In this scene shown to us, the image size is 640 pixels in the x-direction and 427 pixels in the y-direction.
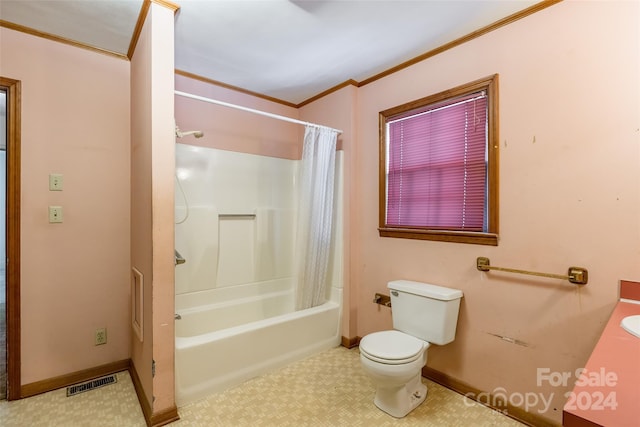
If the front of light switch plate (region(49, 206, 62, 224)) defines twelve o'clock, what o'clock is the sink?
The sink is roughly at 11 o'clock from the light switch plate.

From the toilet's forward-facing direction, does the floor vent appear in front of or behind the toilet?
in front

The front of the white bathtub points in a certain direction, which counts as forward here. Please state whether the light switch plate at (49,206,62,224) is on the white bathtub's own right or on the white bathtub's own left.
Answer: on the white bathtub's own right

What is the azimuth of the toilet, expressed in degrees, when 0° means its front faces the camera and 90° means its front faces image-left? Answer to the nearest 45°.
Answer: approximately 45°

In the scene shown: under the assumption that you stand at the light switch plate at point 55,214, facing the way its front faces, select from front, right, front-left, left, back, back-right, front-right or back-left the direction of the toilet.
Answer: front-left

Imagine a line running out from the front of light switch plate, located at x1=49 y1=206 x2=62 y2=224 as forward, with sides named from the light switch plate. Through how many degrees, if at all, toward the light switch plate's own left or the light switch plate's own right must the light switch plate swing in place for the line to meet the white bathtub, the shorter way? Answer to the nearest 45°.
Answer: approximately 45° to the light switch plate's own left

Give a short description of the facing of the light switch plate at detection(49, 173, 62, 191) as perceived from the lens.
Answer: facing the viewer

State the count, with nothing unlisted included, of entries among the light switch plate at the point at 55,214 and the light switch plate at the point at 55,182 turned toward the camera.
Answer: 2

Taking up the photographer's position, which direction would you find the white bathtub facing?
facing the viewer and to the right of the viewer

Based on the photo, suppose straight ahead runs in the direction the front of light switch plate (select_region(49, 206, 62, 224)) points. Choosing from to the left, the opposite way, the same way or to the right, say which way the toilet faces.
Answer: to the right

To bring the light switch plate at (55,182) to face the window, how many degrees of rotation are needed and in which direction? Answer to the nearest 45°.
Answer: approximately 45° to its left
